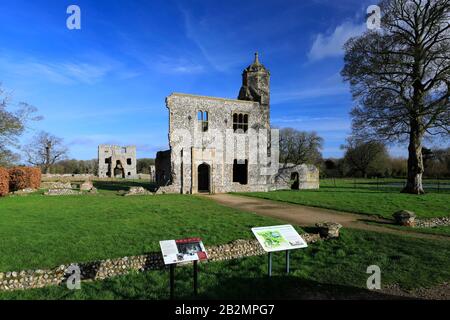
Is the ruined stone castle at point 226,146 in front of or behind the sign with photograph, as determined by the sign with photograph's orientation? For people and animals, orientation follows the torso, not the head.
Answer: behind

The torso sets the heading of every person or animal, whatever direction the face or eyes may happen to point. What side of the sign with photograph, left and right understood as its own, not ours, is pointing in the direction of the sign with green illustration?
left

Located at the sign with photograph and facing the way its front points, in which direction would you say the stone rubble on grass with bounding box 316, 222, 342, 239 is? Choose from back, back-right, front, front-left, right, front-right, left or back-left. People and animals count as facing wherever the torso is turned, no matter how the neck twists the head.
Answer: back-left

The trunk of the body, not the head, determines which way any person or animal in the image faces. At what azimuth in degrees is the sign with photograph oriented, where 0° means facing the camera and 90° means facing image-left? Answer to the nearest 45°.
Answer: approximately 0°

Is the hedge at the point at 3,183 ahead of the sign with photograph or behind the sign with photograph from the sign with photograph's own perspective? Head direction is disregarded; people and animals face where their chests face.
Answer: behind

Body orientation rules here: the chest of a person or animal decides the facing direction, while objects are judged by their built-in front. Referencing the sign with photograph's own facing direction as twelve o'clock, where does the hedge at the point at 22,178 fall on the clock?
The hedge is roughly at 5 o'clock from the sign with photograph.

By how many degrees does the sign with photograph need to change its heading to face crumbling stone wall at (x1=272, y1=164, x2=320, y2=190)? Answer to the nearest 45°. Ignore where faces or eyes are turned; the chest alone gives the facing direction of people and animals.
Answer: approximately 135° to its left

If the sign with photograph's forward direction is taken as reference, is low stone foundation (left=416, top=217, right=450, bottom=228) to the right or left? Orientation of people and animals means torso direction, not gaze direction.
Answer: on its left

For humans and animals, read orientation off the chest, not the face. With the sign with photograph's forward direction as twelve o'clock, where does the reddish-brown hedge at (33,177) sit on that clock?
The reddish-brown hedge is roughly at 5 o'clock from the sign with photograph.
